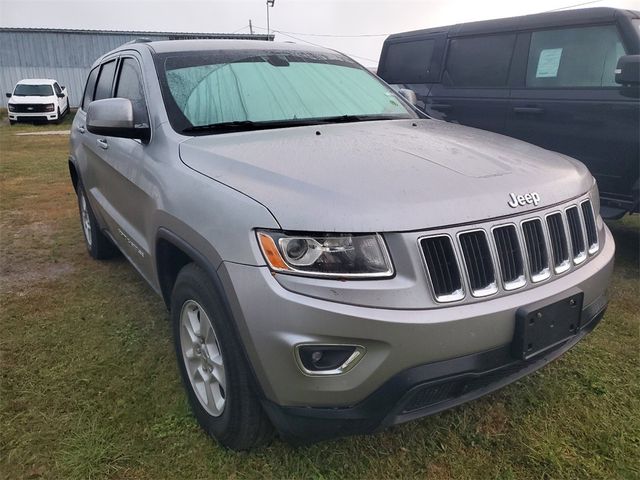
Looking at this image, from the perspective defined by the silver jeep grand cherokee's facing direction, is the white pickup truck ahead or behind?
behind

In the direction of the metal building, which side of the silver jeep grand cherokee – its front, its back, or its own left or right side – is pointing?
back

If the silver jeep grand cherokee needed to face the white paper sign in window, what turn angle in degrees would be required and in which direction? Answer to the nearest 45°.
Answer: approximately 90° to its left

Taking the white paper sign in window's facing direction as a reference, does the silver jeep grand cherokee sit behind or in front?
in front

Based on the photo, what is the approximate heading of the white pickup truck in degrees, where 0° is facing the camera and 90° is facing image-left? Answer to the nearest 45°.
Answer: approximately 0°

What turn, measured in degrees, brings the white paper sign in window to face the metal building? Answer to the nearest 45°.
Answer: approximately 135° to its right

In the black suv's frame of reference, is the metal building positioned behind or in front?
behind

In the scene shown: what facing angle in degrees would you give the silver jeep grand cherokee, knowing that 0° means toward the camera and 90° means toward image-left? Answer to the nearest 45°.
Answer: approximately 315°

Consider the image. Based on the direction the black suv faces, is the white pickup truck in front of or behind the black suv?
behind
